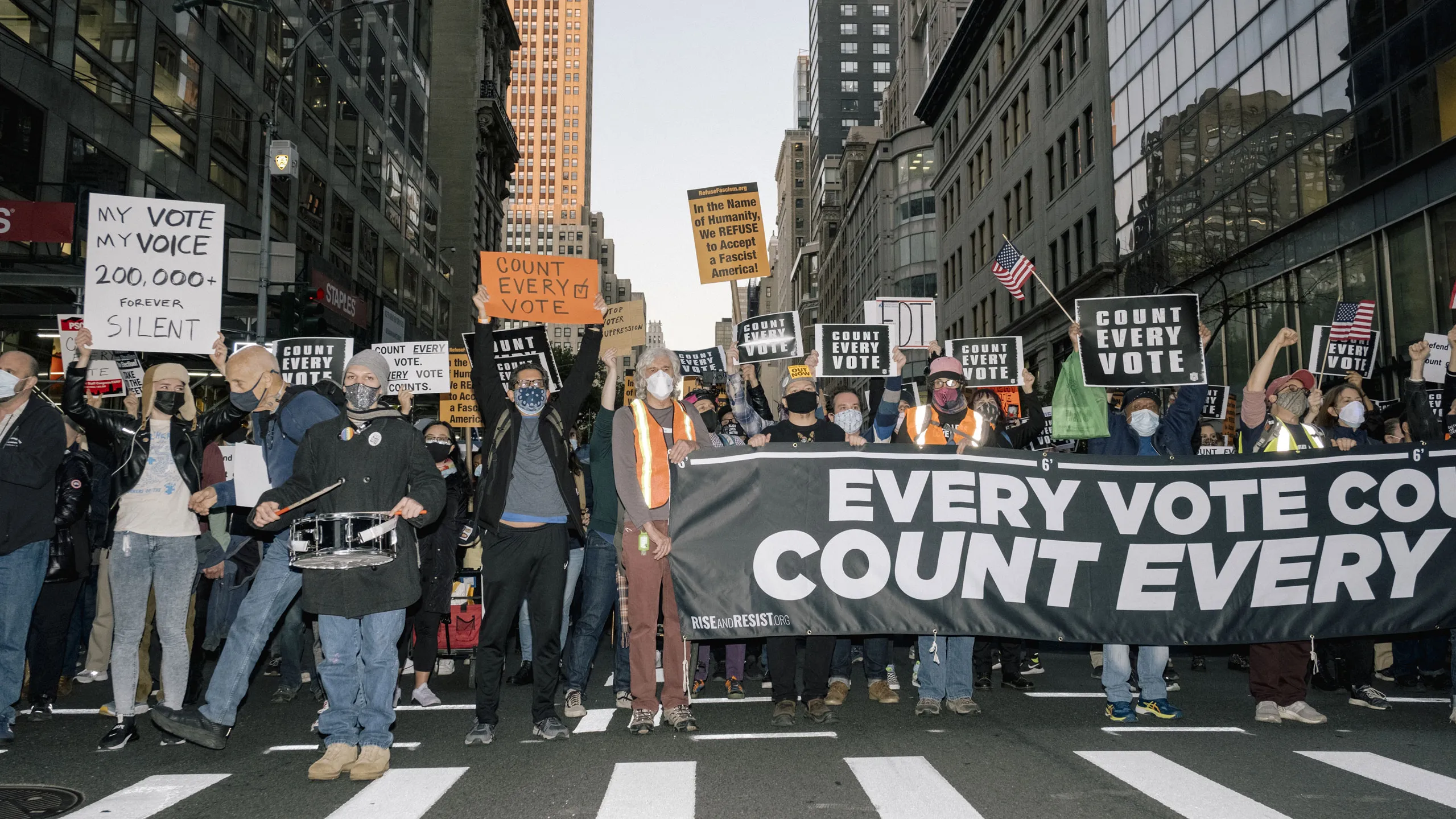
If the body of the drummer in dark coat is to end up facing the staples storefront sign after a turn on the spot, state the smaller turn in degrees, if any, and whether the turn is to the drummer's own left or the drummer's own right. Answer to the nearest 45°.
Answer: approximately 180°

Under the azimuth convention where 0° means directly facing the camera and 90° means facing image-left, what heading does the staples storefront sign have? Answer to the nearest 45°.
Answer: approximately 315°

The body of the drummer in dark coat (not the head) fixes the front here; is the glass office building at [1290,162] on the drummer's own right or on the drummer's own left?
on the drummer's own left

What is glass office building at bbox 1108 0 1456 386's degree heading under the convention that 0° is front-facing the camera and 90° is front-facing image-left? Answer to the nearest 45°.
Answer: approximately 45°

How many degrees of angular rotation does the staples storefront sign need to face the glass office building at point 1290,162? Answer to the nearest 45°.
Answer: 0° — it already faces it

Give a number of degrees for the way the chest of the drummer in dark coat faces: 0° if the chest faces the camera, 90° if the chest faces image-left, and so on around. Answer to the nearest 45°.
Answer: approximately 0°

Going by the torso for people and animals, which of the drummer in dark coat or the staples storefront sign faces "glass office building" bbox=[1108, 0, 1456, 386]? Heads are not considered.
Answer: the staples storefront sign

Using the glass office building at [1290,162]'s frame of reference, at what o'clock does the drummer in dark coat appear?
The drummer in dark coat is roughly at 11 o'clock from the glass office building.

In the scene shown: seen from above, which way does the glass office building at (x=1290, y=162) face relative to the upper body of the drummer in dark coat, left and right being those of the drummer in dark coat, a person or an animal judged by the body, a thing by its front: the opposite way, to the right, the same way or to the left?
to the right
